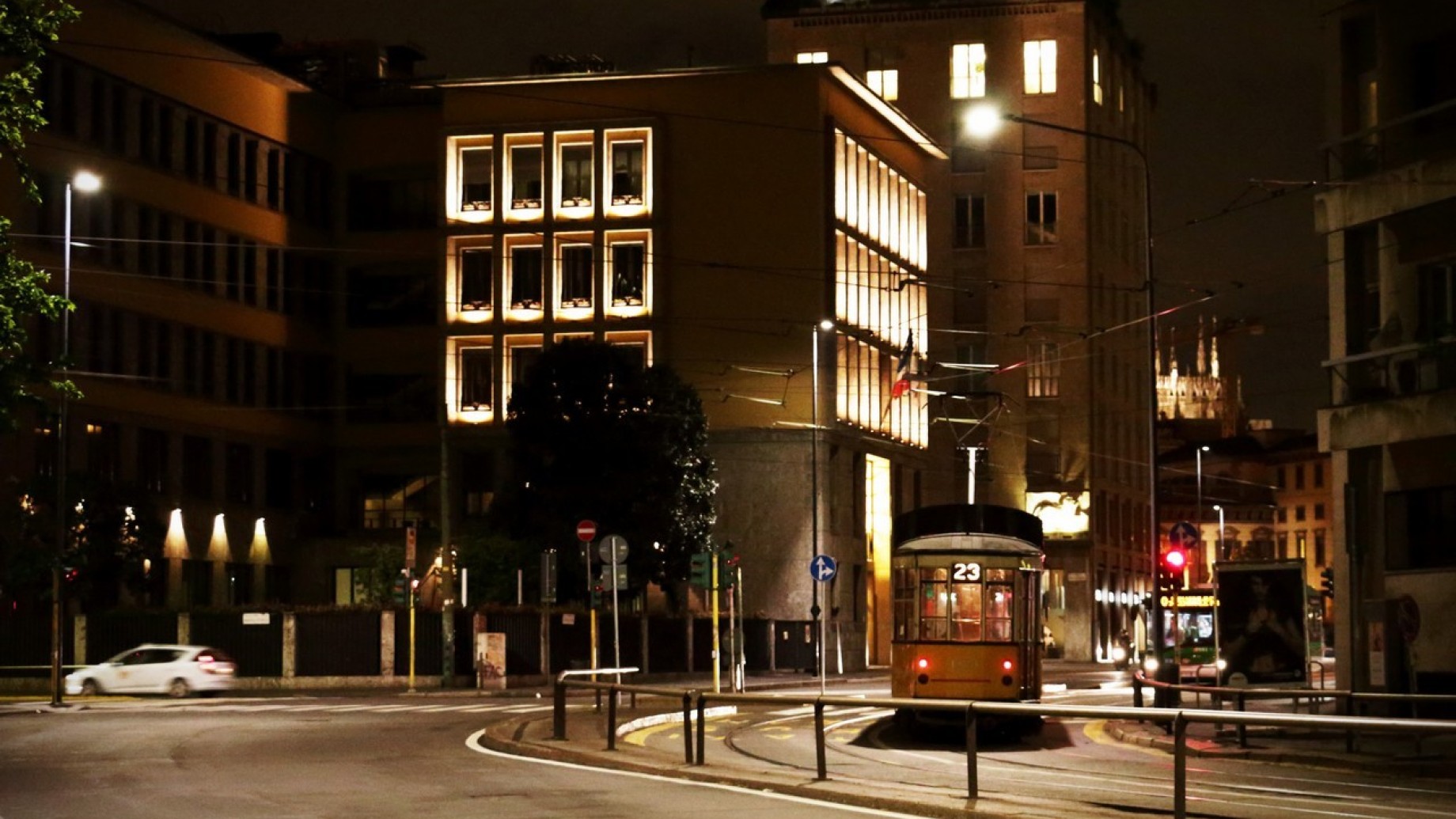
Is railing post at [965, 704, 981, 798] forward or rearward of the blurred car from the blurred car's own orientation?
rearward

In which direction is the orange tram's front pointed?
away from the camera

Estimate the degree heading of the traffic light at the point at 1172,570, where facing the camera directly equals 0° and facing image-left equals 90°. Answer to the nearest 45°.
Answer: approximately 0°

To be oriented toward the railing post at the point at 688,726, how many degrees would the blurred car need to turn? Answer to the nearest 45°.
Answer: approximately 135° to its left

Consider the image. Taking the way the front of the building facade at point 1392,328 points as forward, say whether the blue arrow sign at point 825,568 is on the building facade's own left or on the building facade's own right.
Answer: on the building facade's own right

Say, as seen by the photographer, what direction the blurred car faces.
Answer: facing away from the viewer and to the left of the viewer

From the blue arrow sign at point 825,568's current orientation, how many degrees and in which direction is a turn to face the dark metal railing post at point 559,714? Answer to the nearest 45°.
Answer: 0° — it already faces it
